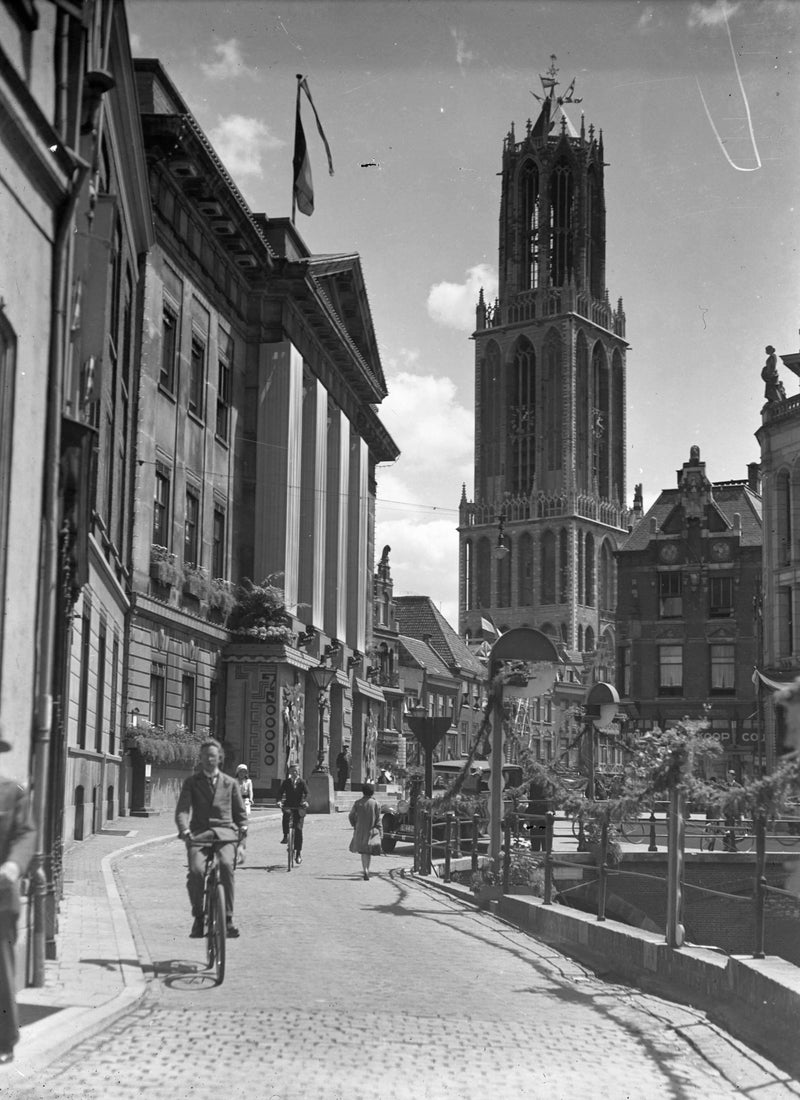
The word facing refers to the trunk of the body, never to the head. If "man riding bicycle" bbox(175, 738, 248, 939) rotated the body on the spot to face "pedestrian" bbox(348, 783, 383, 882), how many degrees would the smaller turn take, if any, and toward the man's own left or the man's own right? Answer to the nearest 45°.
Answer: approximately 180°

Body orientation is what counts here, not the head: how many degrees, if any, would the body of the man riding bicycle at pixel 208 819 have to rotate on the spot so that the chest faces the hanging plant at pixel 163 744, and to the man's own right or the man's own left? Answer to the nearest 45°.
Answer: approximately 180°

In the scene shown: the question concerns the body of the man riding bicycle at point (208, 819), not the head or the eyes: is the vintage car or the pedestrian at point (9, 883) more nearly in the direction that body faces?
the pedestrian

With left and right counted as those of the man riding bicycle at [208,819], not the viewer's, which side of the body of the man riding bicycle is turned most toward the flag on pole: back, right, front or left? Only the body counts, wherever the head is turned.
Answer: back

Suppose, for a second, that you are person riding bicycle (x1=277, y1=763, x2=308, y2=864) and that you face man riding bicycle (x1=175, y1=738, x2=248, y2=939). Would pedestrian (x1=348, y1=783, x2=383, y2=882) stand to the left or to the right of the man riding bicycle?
left

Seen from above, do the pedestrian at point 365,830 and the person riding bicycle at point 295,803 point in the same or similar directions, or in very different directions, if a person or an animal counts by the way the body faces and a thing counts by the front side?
very different directions

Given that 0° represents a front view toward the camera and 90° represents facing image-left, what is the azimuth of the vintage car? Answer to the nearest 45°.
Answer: approximately 45°

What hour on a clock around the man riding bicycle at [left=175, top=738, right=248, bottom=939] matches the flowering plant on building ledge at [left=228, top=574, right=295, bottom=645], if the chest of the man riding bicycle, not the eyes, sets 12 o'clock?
The flowering plant on building ledge is roughly at 6 o'clock from the man riding bicycle.

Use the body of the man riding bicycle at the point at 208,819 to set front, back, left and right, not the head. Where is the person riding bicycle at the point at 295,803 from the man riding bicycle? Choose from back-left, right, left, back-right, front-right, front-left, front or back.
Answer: back
